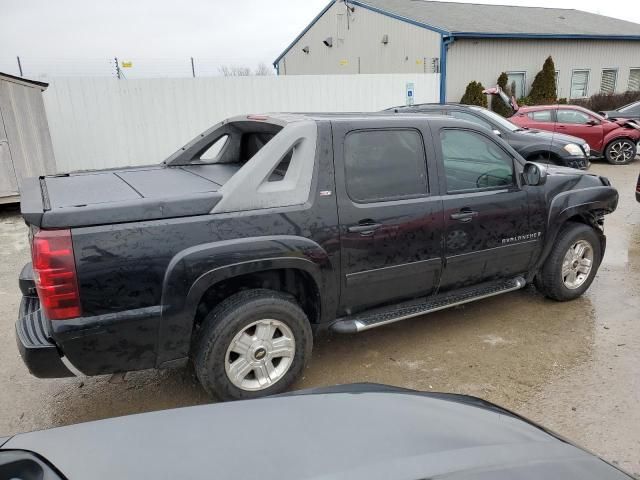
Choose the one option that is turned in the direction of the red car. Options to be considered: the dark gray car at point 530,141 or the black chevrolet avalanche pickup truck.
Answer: the black chevrolet avalanche pickup truck

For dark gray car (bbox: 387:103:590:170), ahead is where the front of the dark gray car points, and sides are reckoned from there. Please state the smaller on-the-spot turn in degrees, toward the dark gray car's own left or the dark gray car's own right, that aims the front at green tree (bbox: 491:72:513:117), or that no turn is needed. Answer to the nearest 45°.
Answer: approximately 135° to the dark gray car's own left

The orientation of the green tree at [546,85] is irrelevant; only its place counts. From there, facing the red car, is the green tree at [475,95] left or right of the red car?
right

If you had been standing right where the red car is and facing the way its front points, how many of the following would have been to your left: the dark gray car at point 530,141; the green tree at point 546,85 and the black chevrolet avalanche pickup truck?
1

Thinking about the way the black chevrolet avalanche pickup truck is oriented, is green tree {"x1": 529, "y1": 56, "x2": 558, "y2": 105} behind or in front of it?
in front

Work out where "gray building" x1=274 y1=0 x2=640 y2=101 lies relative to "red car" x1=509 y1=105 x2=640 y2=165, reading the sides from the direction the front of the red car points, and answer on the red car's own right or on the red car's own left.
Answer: on the red car's own left

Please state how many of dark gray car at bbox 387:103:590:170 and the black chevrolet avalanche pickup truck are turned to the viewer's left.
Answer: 0

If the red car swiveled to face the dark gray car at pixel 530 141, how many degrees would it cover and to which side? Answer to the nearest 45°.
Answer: approximately 90° to its right

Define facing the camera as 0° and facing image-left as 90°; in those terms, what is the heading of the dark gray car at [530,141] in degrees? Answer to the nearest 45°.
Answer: approximately 315°

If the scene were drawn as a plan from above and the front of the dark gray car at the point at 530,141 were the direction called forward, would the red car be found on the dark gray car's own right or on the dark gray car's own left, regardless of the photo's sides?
on the dark gray car's own left

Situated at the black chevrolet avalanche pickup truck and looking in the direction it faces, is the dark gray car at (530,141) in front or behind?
in front

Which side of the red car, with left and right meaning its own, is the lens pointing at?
right
